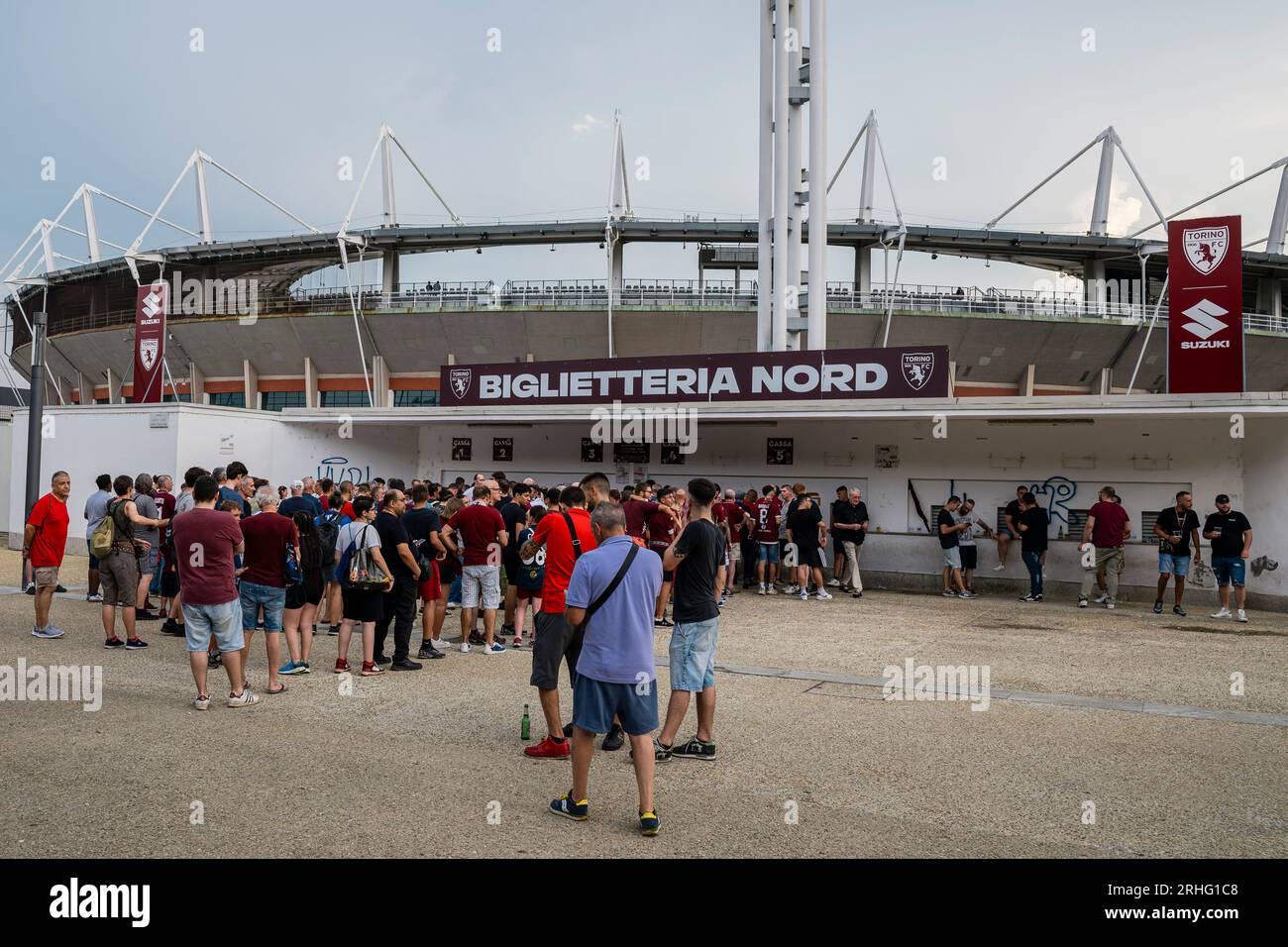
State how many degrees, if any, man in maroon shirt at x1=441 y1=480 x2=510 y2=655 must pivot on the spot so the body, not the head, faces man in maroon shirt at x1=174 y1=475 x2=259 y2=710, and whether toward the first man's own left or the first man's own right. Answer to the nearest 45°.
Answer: approximately 135° to the first man's own left

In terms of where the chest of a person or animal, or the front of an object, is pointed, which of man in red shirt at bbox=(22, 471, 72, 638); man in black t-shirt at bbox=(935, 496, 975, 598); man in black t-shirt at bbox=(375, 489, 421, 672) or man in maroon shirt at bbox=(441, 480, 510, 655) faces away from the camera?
the man in maroon shirt

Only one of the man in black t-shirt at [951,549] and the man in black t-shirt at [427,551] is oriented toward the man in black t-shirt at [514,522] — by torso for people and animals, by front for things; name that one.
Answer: the man in black t-shirt at [427,551]

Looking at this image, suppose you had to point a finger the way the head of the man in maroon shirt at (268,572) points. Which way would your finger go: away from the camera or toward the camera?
away from the camera

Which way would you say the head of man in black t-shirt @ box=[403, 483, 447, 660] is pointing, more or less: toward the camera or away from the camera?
away from the camera

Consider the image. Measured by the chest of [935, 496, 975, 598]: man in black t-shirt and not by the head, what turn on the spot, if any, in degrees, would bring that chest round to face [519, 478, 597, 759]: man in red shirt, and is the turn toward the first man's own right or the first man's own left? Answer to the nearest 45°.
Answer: approximately 90° to the first man's own right

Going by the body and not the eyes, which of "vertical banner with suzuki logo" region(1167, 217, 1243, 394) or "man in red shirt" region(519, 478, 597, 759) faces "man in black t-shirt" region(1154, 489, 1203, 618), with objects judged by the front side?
the vertical banner with suzuki logo

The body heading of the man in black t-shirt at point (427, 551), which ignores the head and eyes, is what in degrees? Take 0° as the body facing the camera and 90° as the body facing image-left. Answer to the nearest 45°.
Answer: approximately 225°

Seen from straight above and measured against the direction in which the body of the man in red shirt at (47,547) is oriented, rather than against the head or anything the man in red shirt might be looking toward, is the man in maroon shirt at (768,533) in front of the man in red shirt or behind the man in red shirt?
in front

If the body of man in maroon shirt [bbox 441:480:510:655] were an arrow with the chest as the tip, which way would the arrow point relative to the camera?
away from the camera

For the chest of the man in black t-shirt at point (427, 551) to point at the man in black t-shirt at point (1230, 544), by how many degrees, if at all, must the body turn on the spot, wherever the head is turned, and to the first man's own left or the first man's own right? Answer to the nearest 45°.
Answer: approximately 45° to the first man's own right

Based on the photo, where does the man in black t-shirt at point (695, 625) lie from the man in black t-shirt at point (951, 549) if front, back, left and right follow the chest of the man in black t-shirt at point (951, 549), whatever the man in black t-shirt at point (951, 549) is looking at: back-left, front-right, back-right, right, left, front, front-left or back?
right

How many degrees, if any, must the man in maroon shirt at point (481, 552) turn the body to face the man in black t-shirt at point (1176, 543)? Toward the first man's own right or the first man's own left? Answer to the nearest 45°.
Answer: approximately 90° to the first man's own right
